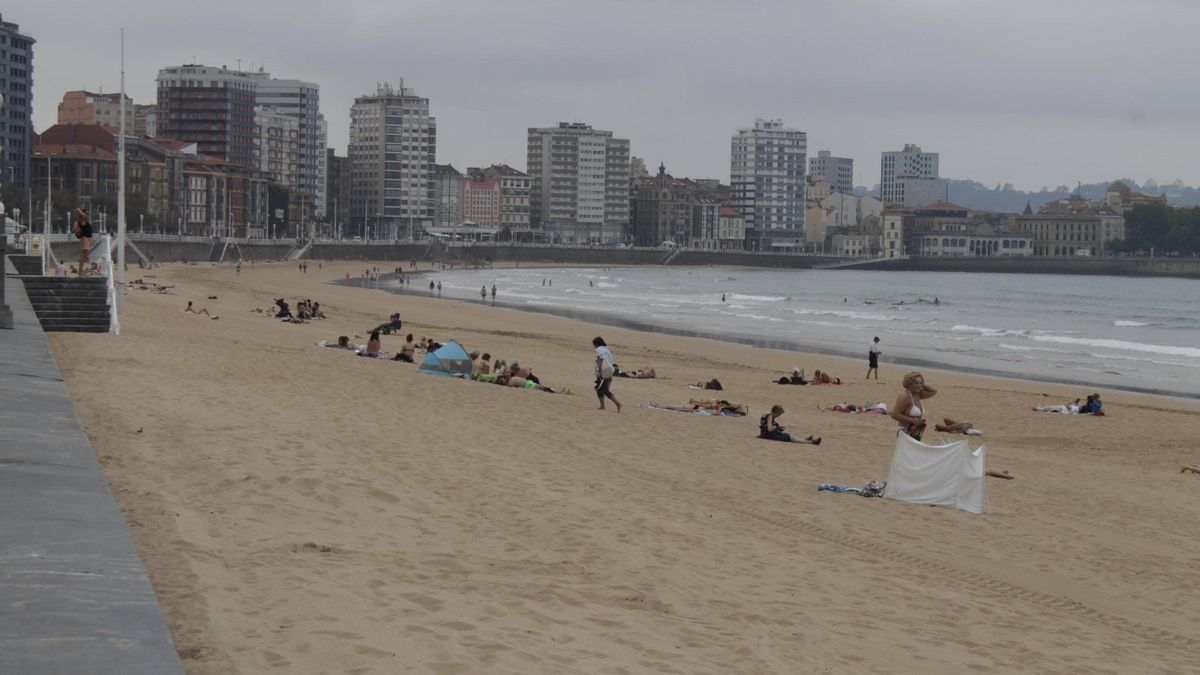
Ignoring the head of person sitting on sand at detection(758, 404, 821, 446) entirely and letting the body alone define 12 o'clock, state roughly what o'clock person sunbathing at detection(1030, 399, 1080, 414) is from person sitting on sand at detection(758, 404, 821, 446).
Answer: person sunbathing at detection(1030, 399, 1080, 414) is roughly at 10 o'clock from person sitting on sand at detection(758, 404, 821, 446).

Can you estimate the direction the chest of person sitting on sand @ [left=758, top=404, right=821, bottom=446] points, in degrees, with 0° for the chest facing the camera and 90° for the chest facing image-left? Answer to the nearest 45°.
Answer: approximately 270°

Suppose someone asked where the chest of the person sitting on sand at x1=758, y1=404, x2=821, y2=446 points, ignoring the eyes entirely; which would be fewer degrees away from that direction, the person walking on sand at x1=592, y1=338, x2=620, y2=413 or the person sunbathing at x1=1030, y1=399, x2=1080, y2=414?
the person sunbathing

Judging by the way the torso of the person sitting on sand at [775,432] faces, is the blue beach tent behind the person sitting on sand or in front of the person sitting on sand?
behind

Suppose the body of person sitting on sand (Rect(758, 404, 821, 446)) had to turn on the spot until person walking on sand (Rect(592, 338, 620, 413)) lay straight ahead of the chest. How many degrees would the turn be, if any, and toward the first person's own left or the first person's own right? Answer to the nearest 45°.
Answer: approximately 135° to the first person's own left

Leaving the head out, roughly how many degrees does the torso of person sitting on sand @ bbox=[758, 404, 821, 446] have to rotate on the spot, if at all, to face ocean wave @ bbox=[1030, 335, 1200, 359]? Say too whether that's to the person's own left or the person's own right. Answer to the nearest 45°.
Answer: approximately 90° to the person's own left
